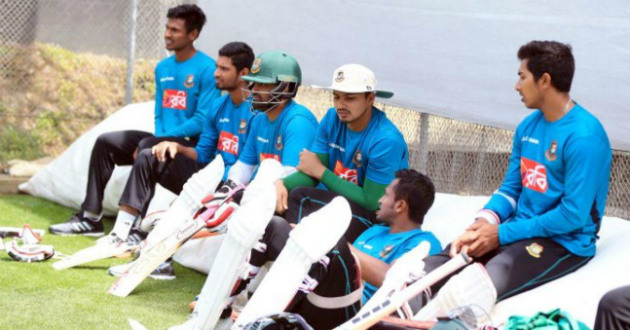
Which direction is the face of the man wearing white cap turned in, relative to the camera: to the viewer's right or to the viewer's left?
to the viewer's left

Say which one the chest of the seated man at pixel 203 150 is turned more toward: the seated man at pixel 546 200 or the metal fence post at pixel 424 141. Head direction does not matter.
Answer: the seated man

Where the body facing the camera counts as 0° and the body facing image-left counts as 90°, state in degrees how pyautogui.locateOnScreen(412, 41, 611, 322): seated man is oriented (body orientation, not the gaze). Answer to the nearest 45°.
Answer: approximately 45°

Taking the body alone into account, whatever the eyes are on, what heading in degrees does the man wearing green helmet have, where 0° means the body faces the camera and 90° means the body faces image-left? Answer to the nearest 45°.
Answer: approximately 45°

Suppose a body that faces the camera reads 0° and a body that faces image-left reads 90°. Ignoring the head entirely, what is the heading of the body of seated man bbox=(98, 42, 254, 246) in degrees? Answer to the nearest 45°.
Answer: approximately 45°
